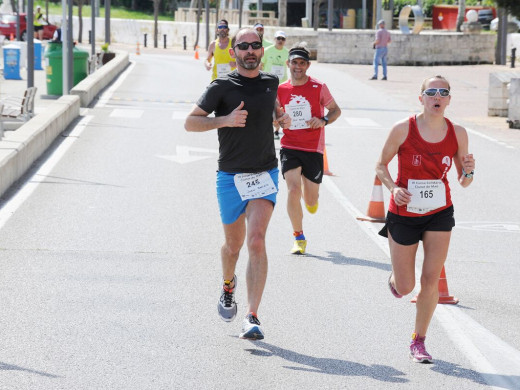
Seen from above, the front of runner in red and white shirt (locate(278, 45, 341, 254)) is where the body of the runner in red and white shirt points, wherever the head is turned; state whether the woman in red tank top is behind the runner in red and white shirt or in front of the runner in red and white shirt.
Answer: in front

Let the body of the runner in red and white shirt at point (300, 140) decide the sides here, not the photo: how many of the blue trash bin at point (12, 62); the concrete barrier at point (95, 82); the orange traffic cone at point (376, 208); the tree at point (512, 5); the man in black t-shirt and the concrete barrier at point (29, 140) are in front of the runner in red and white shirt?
1

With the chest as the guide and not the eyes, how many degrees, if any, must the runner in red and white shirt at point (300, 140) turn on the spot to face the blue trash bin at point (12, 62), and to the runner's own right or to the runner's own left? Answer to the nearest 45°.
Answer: approximately 180°

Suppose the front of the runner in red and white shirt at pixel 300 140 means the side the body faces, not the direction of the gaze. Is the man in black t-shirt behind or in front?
in front

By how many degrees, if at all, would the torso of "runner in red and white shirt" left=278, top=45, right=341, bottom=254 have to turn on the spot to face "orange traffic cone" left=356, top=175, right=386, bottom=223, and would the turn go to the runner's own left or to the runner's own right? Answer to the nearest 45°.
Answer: approximately 135° to the runner's own left

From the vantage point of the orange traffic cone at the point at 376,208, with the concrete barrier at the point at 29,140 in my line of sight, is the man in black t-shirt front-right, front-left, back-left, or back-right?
back-left

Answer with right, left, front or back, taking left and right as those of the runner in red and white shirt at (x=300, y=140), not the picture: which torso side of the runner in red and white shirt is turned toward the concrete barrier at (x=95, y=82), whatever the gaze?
back

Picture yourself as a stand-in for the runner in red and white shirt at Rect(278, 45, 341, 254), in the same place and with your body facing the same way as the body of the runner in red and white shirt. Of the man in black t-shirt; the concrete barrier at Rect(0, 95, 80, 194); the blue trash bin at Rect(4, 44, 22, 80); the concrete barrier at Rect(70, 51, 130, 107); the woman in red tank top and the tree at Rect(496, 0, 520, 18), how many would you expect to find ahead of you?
2

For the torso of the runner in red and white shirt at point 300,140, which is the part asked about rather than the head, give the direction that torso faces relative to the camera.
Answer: toward the camera

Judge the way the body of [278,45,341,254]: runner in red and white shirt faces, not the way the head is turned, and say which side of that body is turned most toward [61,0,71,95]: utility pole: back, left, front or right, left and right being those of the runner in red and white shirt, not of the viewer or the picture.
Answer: back

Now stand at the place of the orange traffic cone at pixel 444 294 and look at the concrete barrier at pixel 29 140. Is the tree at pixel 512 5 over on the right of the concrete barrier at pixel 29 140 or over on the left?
right

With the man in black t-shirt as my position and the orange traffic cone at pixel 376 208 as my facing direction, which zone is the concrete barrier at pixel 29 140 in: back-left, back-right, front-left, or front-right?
front-left

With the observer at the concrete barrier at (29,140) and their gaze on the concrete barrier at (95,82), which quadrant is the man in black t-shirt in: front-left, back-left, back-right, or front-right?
back-right

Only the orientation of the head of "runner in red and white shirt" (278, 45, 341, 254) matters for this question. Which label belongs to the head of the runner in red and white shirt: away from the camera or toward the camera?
toward the camera

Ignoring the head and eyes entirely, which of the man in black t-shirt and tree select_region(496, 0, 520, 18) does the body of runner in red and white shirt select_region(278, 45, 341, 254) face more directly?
the man in black t-shirt

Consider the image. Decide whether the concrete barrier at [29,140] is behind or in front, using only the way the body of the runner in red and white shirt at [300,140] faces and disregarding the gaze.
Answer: behind
